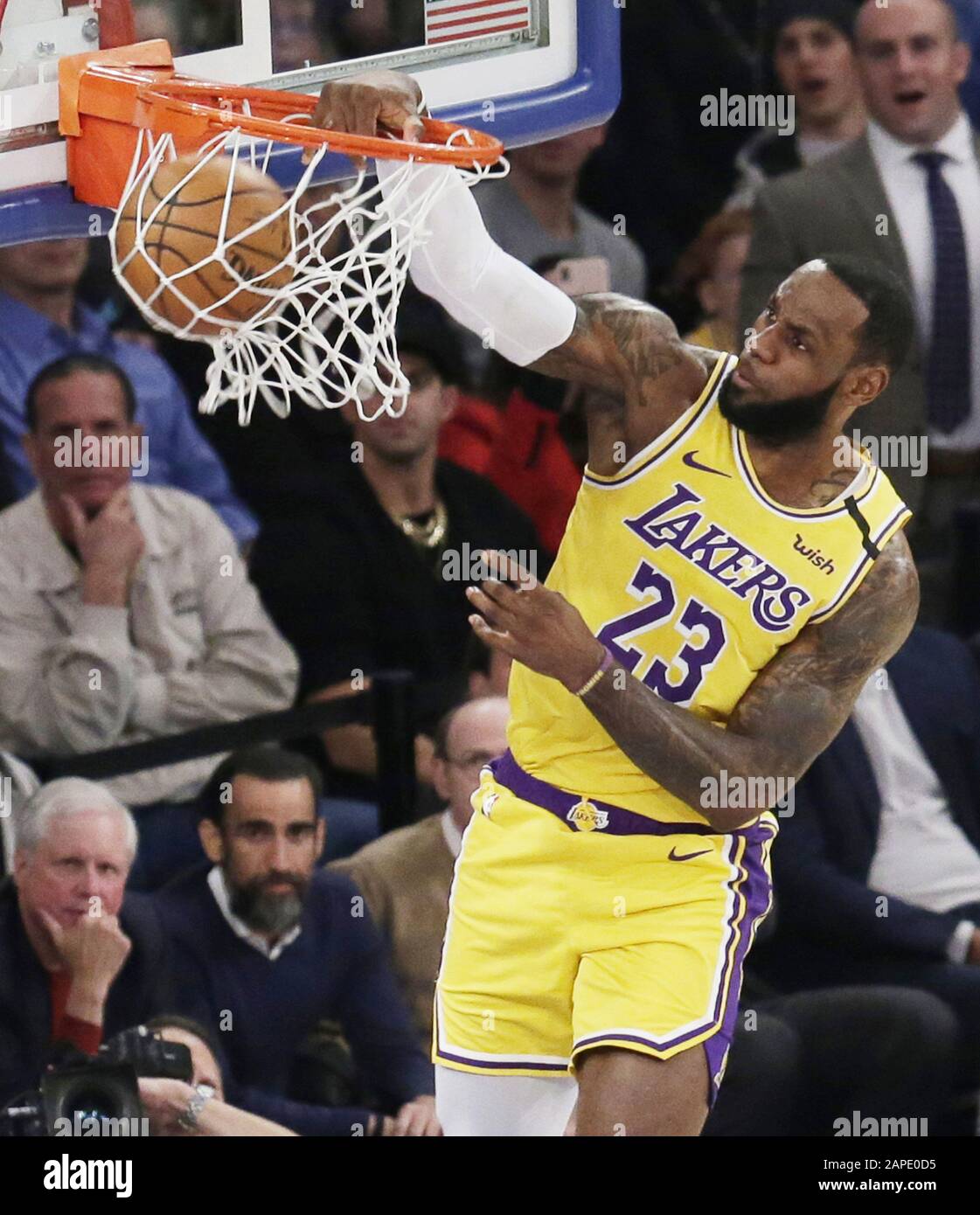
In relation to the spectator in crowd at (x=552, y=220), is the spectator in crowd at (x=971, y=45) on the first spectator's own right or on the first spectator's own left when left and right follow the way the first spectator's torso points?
on the first spectator's own left

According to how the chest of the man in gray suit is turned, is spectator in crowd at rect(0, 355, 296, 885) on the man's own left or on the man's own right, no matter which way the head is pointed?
on the man's own right

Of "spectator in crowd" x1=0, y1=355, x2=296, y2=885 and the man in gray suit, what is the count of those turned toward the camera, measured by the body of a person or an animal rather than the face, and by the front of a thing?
2

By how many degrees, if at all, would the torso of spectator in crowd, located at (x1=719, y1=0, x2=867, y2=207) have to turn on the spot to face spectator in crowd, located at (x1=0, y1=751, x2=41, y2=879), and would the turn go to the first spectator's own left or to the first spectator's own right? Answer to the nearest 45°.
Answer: approximately 45° to the first spectator's own right

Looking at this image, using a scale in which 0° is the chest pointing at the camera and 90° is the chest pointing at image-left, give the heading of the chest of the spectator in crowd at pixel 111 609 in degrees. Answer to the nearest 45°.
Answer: approximately 0°

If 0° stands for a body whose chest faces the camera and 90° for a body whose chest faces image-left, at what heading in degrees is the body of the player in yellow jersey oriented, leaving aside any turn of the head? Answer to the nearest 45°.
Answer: approximately 45°

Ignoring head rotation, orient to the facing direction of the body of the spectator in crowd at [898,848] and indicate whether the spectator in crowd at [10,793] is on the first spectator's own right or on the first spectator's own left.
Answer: on the first spectator's own right

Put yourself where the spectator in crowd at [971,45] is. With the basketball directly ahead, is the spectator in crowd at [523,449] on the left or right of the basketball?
right
